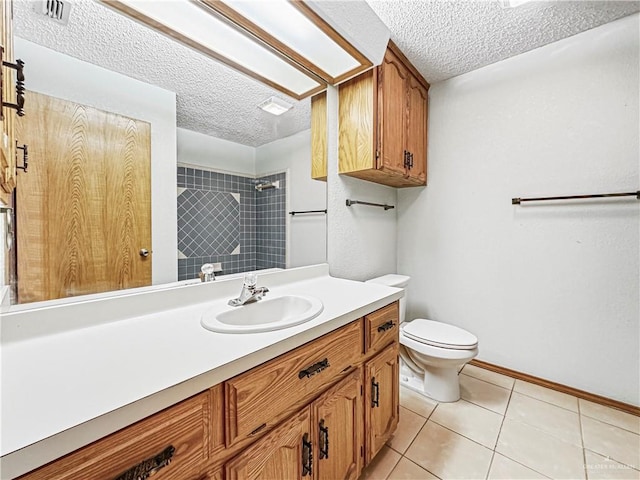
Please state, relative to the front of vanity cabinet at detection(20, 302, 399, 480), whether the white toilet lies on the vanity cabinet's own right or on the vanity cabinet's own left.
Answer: on the vanity cabinet's own left

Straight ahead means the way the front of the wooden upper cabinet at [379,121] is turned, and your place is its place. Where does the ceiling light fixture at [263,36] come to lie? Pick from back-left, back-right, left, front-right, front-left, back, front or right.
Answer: right

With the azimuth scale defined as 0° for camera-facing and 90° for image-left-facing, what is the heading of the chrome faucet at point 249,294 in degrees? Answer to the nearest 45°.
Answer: approximately 315°

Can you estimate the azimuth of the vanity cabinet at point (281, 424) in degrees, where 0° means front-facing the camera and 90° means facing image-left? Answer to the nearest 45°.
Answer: approximately 315°

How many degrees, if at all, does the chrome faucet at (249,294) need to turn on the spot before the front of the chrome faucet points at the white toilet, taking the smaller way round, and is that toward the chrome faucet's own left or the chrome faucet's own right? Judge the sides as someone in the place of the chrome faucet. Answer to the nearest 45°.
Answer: approximately 45° to the chrome faucet's own left

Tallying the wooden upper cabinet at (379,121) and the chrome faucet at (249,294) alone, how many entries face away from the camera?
0

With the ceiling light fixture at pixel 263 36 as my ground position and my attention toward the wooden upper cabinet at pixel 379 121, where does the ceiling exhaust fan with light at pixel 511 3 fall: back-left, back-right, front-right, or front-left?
front-right

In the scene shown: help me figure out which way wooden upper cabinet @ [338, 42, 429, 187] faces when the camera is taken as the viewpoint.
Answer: facing the viewer and to the right of the viewer
